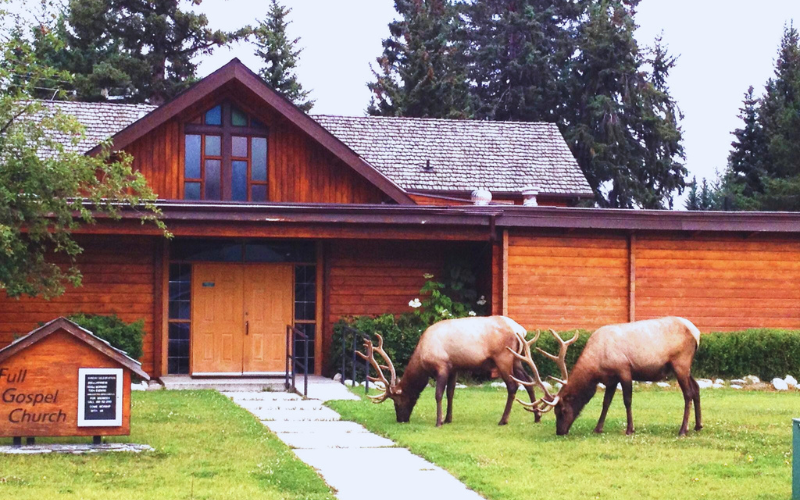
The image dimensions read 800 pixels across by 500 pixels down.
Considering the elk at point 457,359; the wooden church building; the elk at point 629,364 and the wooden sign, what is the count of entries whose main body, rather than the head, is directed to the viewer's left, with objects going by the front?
2

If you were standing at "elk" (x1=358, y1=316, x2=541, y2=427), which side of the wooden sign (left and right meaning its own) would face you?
left

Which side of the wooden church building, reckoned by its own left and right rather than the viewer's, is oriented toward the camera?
front

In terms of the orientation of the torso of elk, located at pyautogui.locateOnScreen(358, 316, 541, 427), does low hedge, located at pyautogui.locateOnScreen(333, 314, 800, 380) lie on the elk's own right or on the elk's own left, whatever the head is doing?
on the elk's own right

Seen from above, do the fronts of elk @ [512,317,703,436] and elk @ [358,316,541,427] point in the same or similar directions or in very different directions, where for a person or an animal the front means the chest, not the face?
same or similar directions

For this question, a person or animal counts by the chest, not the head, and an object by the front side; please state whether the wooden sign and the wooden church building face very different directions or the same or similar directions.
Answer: same or similar directions

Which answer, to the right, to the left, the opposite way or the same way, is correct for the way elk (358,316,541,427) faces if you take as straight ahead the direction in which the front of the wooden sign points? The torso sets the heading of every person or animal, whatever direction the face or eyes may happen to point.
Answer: to the right

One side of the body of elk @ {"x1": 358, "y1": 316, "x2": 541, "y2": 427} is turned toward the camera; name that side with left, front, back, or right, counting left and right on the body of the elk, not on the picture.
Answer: left

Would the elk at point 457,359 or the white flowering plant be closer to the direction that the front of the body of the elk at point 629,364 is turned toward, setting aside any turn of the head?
the elk

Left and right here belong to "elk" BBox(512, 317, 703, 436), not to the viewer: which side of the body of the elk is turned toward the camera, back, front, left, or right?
left

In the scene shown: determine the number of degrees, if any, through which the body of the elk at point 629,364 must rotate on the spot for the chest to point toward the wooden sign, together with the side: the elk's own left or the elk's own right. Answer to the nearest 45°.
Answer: approximately 45° to the elk's own left

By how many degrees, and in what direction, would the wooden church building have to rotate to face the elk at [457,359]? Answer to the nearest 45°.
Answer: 0° — it already faces it

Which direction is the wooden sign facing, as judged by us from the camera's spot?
facing the viewer

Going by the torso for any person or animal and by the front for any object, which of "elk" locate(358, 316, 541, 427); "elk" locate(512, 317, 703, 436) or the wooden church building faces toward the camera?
the wooden church building

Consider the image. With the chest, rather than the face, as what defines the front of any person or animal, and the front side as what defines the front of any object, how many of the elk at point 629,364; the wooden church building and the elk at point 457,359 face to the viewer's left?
2
